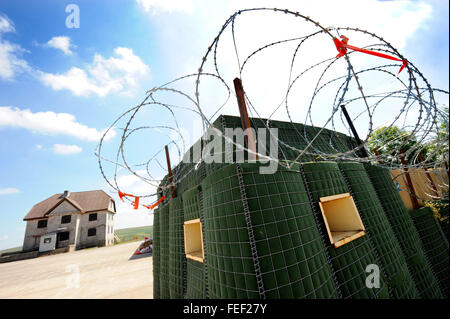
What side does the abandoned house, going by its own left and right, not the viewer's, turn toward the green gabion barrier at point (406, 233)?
front

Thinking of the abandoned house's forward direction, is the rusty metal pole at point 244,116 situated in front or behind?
in front

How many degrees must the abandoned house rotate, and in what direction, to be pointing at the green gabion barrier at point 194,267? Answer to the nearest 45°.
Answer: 0° — it already faces it

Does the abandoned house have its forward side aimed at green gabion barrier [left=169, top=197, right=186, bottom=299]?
yes

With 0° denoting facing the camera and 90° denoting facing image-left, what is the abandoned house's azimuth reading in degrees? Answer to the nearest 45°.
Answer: approximately 0°

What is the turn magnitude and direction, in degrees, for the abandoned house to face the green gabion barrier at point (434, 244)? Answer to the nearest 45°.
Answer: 0° — it already faces it

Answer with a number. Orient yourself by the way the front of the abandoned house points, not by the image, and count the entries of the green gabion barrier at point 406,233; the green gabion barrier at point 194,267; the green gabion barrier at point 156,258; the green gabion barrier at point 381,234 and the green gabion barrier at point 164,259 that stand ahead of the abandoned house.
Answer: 5

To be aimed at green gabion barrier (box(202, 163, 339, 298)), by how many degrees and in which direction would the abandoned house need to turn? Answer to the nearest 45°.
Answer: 0° — it already faces it

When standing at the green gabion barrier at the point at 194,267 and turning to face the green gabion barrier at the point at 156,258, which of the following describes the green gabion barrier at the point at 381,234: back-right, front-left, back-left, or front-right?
back-right
